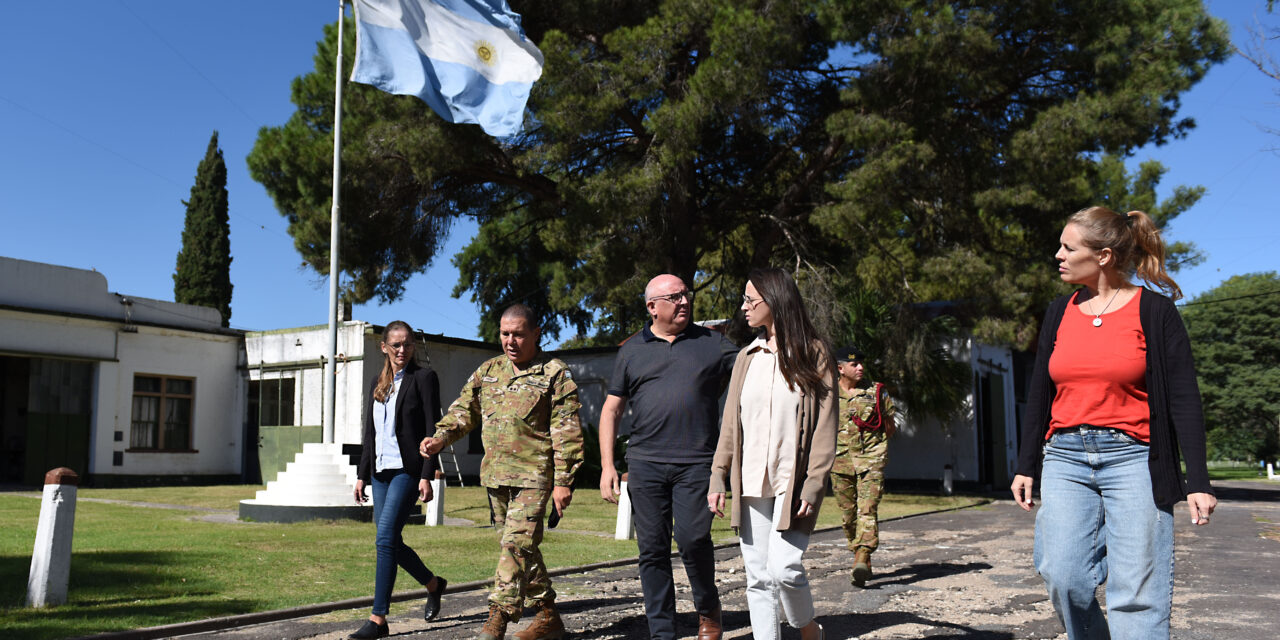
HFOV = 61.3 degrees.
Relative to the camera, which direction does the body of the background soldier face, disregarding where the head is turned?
toward the camera

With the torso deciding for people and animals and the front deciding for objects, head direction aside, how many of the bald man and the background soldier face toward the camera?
2

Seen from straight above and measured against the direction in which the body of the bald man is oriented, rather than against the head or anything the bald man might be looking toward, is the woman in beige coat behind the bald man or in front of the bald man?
in front

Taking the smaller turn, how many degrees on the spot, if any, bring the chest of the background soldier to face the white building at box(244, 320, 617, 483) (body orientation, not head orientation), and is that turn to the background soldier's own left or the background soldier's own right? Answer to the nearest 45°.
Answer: approximately 135° to the background soldier's own right

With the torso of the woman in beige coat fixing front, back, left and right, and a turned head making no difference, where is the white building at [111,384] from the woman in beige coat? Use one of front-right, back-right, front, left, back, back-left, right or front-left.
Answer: right

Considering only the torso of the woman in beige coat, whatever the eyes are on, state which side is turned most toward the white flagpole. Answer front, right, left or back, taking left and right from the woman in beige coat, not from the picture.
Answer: right

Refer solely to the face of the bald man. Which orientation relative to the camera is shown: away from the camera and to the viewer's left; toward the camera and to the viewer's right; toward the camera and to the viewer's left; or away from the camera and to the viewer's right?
toward the camera and to the viewer's right

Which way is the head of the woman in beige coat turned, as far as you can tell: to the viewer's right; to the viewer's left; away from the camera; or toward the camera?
to the viewer's left

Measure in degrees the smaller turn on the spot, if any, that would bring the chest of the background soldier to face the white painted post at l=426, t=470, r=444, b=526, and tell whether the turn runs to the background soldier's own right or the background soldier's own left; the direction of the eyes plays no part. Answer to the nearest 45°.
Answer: approximately 135° to the background soldier's own right

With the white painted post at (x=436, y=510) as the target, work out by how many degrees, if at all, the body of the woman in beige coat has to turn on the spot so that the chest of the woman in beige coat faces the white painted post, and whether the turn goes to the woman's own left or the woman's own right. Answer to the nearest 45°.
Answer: approximately 90° to the woman's own right

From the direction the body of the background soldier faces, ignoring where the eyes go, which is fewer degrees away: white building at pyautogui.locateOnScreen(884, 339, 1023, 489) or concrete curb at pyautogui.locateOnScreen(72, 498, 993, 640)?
the concrete curb

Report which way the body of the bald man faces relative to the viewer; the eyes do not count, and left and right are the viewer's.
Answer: facing the viewer

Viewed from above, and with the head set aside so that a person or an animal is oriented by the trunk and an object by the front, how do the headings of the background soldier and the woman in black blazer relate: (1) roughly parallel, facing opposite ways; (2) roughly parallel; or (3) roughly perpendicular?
roughly parallel

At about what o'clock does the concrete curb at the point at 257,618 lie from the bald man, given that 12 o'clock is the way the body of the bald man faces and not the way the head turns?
The concrete curb is roughly at 4 o'clock from the bald man.

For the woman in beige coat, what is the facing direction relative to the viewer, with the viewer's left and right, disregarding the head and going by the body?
facing the viewer and to the left of the viewer

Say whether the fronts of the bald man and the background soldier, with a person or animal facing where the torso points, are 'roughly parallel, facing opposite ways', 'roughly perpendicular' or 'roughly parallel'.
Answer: roughly parallel
